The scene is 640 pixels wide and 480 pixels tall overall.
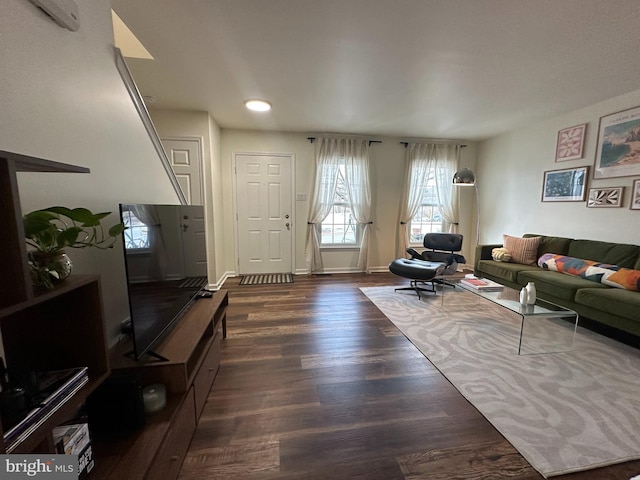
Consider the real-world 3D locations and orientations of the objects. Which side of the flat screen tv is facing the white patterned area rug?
front

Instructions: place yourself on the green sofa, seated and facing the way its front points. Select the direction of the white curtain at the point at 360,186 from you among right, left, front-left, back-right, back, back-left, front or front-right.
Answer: front-right

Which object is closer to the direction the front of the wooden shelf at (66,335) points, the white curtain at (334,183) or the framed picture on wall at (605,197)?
the framed picture on wall

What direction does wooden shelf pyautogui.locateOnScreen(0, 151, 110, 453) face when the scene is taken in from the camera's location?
facing the viewer and to the right of the viewer

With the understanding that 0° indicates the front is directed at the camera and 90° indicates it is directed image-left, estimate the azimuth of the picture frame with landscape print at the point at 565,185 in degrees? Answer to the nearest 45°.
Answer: approximately 45°

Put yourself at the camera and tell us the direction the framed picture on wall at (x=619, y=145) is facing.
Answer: facing the viewer and to the left of the viewer

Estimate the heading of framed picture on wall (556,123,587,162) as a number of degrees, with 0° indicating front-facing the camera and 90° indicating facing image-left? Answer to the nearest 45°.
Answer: approximately 45°

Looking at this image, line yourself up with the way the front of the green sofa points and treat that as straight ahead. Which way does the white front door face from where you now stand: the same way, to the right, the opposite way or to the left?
to the left

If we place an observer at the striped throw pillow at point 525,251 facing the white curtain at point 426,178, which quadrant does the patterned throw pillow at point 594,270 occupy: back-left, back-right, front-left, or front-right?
back-left

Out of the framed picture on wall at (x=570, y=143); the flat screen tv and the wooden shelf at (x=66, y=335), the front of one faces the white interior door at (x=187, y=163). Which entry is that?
the framed picture on wall

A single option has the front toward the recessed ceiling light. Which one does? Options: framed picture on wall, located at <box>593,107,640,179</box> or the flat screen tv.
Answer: the framed picture on wall

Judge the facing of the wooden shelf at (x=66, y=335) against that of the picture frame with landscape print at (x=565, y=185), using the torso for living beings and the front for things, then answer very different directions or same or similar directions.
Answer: very different directions

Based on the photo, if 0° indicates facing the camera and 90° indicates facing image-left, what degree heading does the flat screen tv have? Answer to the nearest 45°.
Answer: approximately 315°

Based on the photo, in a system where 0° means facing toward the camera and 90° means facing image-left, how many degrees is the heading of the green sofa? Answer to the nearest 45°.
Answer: approximately 45°
